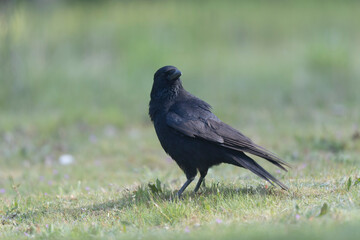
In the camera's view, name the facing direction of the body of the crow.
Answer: to the viewer's left
